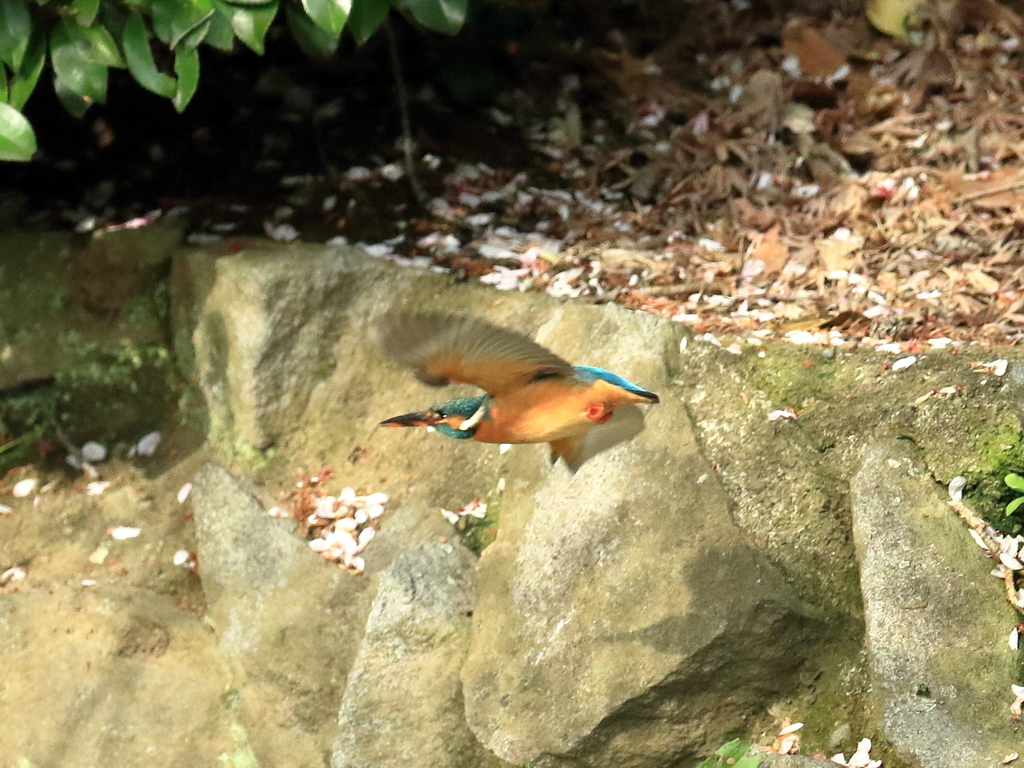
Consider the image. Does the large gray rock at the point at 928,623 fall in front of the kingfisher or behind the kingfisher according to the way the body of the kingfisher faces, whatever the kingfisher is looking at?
behind

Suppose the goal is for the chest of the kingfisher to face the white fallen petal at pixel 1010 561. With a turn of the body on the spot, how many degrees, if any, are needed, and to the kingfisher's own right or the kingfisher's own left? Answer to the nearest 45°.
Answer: approximately 180°

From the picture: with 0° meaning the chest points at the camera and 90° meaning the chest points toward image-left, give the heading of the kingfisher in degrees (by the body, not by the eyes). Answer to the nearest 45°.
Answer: approximately 90°

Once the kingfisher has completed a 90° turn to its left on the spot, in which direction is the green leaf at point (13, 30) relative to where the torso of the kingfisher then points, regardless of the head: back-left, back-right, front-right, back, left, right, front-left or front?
back-right

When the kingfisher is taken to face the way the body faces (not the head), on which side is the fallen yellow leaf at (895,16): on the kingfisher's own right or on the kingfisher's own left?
on the kingfisher's own right

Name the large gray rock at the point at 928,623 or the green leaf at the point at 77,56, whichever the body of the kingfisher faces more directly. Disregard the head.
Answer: the green leaf

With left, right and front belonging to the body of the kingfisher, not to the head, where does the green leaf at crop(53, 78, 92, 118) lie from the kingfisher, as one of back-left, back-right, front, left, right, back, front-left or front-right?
front-right

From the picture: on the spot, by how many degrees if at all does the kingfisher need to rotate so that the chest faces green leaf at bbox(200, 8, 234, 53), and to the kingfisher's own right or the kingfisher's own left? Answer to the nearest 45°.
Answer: approximately 45° to the kingfisher's own right
